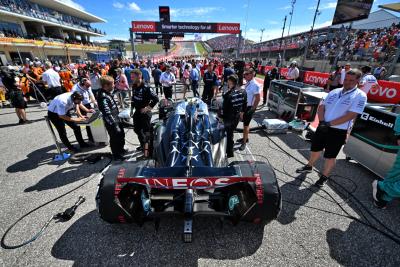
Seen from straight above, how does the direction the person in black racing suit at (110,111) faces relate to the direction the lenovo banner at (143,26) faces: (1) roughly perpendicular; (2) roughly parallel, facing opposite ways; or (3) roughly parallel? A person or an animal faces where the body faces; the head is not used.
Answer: roughly perpendicular

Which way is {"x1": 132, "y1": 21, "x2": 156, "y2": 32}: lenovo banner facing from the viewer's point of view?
toward the camera

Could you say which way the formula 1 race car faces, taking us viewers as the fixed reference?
facing away from the viewer

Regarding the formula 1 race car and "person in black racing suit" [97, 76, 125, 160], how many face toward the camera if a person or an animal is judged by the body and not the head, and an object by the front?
0

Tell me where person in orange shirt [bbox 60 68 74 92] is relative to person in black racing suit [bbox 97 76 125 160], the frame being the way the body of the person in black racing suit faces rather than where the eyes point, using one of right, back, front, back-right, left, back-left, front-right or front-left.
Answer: left

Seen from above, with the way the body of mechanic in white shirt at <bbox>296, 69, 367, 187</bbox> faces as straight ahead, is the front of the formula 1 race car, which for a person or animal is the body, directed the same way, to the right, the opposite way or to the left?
to the right

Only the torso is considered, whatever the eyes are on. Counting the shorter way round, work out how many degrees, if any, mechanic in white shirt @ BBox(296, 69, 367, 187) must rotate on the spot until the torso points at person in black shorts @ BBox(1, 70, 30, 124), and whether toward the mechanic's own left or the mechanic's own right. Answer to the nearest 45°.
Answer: approximately 45° to the mechanic's own right

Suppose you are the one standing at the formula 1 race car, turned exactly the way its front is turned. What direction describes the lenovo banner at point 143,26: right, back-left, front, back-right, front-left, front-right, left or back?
front

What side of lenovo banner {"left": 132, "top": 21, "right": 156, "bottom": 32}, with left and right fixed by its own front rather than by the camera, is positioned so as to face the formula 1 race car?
front

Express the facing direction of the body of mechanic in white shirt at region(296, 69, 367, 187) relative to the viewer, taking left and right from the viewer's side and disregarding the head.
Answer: facing the viewer and to the left of the viewer

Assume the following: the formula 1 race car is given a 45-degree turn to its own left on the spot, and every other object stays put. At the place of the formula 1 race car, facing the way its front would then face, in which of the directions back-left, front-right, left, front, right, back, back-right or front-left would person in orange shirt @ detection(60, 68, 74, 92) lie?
front

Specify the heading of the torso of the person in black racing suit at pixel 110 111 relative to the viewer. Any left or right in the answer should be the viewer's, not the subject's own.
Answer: facing to the right of the viewer

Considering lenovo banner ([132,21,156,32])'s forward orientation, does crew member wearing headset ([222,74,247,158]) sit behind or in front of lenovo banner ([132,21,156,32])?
in front

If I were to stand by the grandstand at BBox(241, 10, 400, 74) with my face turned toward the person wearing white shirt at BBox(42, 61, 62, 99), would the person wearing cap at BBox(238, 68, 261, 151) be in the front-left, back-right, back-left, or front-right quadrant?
front-left

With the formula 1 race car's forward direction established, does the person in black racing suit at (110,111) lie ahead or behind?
ahead

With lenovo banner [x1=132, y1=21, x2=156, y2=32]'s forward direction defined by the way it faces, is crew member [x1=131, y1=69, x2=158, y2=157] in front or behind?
in front

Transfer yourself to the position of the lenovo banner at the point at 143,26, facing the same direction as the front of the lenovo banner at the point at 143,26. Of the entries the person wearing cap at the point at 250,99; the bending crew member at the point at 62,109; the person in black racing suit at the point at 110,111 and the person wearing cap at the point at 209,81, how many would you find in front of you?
4
